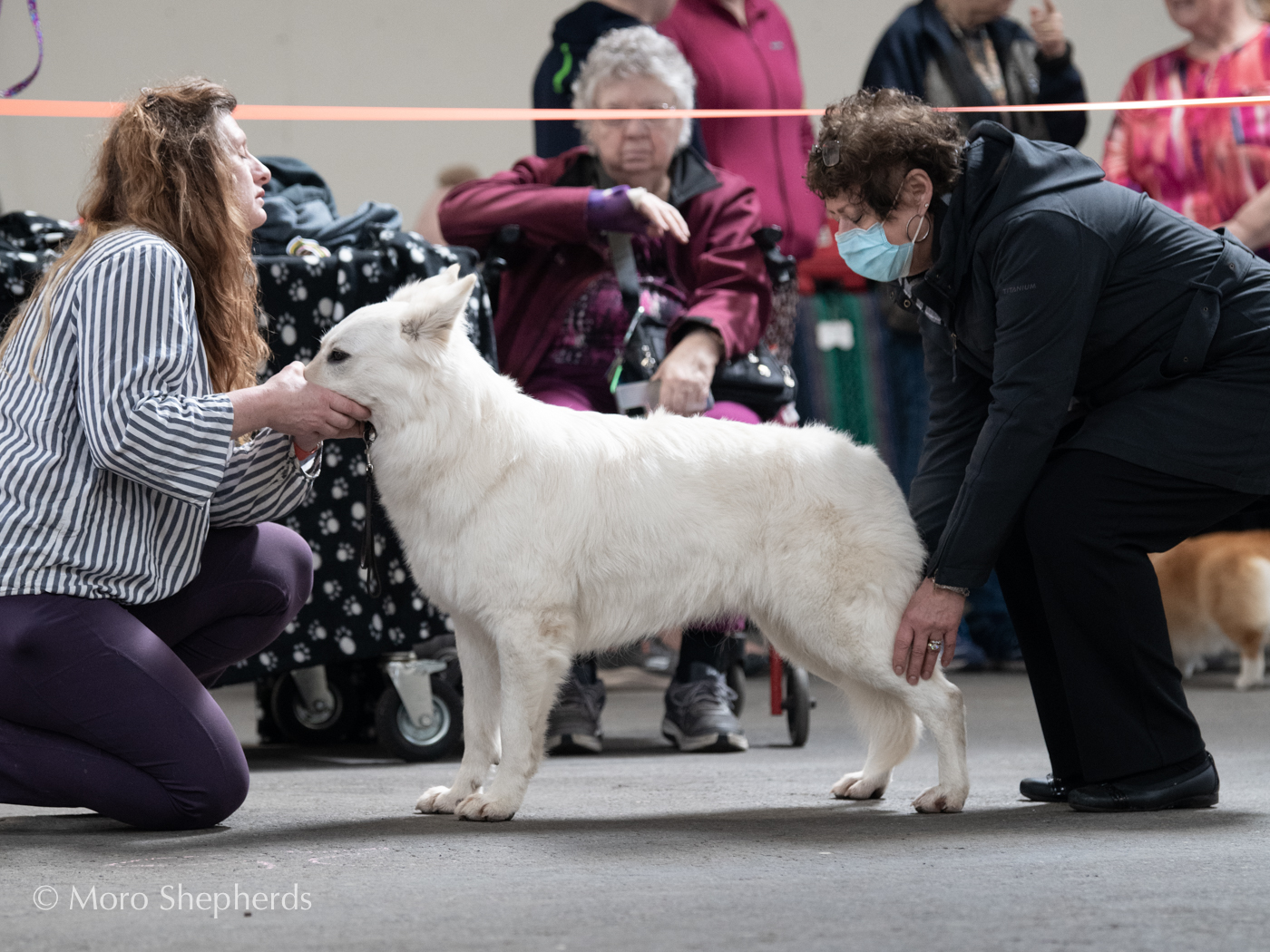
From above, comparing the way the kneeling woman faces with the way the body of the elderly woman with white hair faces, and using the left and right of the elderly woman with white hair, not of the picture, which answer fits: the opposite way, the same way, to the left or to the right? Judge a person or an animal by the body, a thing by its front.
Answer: to the left

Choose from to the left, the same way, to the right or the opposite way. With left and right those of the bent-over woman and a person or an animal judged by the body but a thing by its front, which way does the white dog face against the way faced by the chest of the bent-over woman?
the same way

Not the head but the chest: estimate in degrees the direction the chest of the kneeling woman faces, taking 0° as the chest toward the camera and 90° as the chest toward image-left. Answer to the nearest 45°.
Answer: approximately 270°

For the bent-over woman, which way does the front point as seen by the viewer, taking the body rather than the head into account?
to the viewer's left

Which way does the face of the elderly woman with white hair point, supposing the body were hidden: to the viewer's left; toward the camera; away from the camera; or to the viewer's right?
toward the camera

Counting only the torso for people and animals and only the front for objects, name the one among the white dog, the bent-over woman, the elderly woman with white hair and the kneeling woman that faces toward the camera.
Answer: the elderly woman with white hair

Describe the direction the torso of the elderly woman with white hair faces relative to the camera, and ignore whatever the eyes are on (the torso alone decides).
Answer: toward the camera

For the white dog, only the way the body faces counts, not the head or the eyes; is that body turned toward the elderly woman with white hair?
no

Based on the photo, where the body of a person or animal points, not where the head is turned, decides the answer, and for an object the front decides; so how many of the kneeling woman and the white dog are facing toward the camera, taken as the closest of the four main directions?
0

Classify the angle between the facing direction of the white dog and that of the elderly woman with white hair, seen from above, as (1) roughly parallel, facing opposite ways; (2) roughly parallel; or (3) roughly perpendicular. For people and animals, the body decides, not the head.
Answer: roughly perpendicular

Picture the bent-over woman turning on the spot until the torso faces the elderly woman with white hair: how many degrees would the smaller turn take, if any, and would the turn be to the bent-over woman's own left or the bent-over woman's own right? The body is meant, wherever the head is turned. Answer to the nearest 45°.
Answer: approximately 45° to the bent-over woman's own right

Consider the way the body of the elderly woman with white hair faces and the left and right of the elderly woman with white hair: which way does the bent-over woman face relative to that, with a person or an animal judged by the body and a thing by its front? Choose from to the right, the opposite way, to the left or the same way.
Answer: to the right

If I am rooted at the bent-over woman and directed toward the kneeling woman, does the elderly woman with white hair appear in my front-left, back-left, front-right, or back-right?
front-right

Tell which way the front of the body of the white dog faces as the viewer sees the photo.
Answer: to the viewer's left

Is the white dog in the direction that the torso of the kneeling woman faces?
yes

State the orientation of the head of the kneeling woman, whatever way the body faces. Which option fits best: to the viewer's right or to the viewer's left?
to the viewer's right

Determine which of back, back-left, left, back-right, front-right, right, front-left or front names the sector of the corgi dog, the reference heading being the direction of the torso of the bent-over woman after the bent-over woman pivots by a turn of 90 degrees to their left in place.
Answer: back
